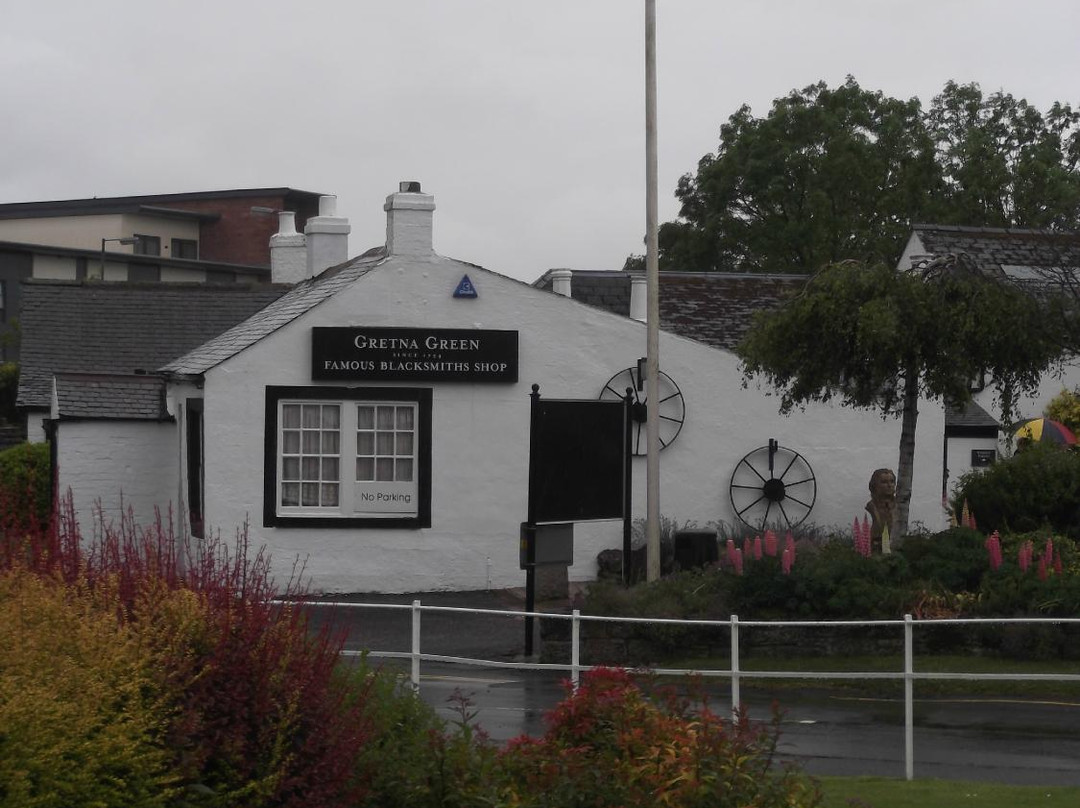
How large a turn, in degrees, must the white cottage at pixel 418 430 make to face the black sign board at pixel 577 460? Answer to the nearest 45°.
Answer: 0° — it already faces it

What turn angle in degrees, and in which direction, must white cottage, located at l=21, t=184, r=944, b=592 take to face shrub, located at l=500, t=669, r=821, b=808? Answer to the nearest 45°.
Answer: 0° — it already faces it

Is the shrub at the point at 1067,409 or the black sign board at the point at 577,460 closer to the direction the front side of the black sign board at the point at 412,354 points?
the black sign board

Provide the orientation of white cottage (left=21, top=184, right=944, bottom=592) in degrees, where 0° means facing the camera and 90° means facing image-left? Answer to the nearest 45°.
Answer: approximately 0°

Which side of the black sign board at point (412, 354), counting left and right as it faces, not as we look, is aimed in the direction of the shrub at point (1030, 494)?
left

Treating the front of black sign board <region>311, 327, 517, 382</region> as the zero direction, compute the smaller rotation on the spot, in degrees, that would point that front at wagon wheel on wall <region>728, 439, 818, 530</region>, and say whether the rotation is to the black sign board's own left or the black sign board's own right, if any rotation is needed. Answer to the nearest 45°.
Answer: approximately 90° to the black sign board's own left

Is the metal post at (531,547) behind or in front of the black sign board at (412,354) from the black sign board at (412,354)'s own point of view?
in front

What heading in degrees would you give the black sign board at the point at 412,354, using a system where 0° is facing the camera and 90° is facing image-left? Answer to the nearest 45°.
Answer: approximately 0°

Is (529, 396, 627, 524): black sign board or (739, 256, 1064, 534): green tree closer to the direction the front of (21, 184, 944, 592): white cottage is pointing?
the black sign board

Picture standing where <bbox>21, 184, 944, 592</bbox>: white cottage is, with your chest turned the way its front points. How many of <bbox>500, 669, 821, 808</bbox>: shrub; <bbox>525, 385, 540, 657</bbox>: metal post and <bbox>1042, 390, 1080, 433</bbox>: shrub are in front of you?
2

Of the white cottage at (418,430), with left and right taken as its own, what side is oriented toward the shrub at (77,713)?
front

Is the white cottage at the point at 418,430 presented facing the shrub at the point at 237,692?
yes
